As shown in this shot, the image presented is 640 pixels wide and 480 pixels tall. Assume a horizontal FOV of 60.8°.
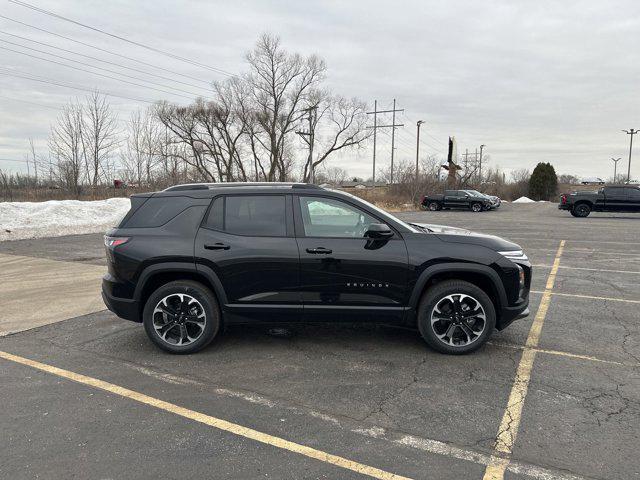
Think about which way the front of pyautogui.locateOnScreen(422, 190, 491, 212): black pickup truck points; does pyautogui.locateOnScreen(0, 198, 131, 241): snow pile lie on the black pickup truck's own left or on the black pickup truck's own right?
on the black pickup truck's own right

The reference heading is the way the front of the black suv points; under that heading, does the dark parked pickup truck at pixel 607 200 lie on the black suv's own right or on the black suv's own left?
on the black suv's own left

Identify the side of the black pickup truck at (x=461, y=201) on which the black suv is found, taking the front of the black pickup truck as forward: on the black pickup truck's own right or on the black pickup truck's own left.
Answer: on the black pickup truck's own right

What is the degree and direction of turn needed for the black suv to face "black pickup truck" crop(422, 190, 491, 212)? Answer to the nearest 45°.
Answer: approximately 90° to its left

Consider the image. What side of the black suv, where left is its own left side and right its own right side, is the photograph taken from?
right

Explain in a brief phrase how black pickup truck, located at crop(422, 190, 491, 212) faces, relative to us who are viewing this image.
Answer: facing to the right of the viewer

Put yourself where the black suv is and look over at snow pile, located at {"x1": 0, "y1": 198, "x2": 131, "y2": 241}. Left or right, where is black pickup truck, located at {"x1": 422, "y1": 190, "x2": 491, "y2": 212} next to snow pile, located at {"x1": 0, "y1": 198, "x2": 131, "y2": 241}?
right

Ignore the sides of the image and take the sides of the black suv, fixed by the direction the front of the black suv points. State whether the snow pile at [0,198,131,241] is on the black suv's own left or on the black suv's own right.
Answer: on the black suv's own left

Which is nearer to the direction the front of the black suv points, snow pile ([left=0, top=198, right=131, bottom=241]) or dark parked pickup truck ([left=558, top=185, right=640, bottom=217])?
the dark parked pickup truck

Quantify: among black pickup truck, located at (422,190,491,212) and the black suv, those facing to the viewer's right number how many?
2

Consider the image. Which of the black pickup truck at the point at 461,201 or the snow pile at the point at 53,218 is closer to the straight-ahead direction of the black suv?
the black pickup truck
